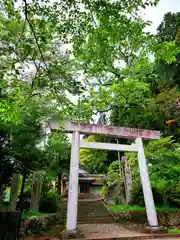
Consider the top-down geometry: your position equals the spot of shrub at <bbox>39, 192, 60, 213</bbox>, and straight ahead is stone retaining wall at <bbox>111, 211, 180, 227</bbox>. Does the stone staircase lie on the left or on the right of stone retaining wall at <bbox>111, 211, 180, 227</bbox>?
left

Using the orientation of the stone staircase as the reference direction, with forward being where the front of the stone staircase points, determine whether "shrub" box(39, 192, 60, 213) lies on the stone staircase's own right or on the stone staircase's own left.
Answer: on the stone staircase's own right

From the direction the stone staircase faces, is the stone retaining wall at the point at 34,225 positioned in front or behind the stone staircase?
in front

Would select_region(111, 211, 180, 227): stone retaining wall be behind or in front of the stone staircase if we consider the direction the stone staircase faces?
in front

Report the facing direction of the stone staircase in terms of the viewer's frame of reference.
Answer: facing the viewer
